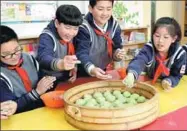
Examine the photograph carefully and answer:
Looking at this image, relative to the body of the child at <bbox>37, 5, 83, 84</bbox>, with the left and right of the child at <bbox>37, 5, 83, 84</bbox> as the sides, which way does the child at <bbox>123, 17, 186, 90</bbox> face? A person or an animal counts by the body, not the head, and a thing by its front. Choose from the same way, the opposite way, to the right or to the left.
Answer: to the right

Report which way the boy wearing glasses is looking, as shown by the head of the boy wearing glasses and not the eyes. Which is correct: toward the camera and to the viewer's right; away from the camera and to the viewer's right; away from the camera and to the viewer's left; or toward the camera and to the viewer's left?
toward the camera and to the viewer's right

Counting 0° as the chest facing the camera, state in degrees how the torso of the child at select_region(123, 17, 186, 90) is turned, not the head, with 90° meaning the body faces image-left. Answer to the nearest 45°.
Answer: approximately 45°

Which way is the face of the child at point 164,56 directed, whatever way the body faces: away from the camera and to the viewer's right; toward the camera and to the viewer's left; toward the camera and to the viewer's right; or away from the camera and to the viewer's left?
toward the camera and to the viewer's left
